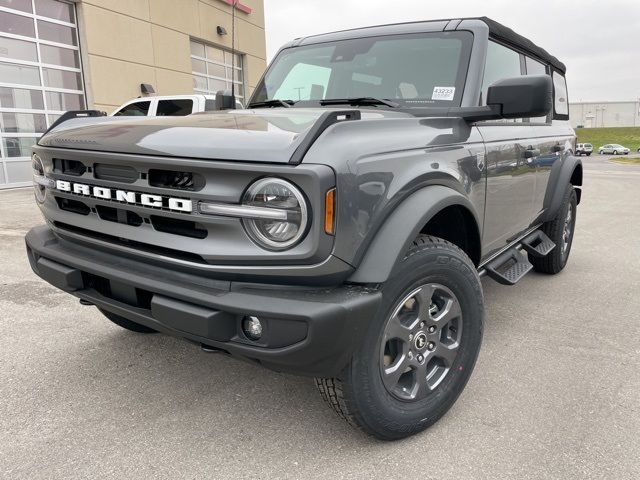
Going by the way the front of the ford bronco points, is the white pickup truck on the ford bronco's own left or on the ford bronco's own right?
on the ford bronco's own right

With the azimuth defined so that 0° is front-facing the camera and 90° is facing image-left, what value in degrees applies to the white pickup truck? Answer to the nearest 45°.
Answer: approximately 90°

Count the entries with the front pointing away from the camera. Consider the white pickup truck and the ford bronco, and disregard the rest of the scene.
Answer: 0

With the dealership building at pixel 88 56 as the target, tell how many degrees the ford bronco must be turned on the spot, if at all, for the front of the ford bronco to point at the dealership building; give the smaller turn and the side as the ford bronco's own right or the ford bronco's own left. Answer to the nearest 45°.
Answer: approximately 90° to the ford bronco's own right

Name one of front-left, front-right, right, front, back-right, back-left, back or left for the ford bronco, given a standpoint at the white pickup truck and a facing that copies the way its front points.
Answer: left

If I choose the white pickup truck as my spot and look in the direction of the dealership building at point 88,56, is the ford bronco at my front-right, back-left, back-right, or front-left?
back-left

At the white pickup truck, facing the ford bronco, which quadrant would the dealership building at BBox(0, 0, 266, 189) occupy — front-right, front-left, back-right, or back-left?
back-right

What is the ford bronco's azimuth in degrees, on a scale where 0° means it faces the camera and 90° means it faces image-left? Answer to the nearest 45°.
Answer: approximately 45°
